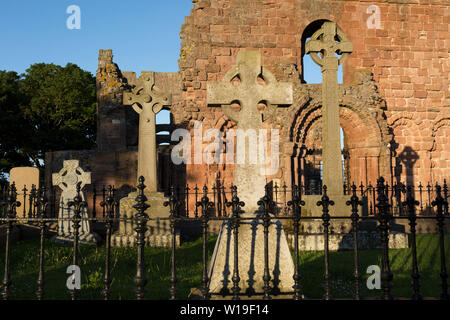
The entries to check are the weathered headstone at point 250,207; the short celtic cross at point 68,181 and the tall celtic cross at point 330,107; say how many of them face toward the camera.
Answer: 3

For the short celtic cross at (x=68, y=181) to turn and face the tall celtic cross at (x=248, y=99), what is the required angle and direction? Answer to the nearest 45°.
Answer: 0° — it already faces it

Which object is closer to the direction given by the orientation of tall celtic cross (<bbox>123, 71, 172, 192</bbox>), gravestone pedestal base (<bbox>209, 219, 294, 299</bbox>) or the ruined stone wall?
the gravestone pedestal base

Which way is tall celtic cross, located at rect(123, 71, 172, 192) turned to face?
toward the camera

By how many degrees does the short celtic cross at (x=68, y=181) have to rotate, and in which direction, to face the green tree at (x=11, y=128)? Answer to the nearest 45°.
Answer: approximately 180°

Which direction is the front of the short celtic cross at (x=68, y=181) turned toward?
toward the camera

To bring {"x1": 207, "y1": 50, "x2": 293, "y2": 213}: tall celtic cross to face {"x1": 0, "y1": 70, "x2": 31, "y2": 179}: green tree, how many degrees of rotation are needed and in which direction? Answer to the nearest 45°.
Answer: approximately 135° to its right

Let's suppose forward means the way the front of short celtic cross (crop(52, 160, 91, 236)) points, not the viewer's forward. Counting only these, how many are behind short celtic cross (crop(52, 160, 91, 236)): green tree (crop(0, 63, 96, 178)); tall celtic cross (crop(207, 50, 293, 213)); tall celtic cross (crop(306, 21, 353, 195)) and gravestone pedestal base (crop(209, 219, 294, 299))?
1

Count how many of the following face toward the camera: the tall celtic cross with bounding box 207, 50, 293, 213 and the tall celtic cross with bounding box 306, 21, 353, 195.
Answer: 2

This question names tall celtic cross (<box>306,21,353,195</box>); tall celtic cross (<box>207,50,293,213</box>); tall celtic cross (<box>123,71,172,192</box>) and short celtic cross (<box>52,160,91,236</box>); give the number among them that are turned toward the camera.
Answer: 4

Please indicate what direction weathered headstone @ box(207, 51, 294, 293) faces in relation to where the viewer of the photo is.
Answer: facing the viewer

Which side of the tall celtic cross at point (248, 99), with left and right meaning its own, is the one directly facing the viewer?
front

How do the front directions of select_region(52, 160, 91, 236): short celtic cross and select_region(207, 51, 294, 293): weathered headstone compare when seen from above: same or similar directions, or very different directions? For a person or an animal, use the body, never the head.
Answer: same or similar directions

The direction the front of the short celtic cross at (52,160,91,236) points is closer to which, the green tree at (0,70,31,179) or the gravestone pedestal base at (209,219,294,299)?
the gravestone pedestal base
